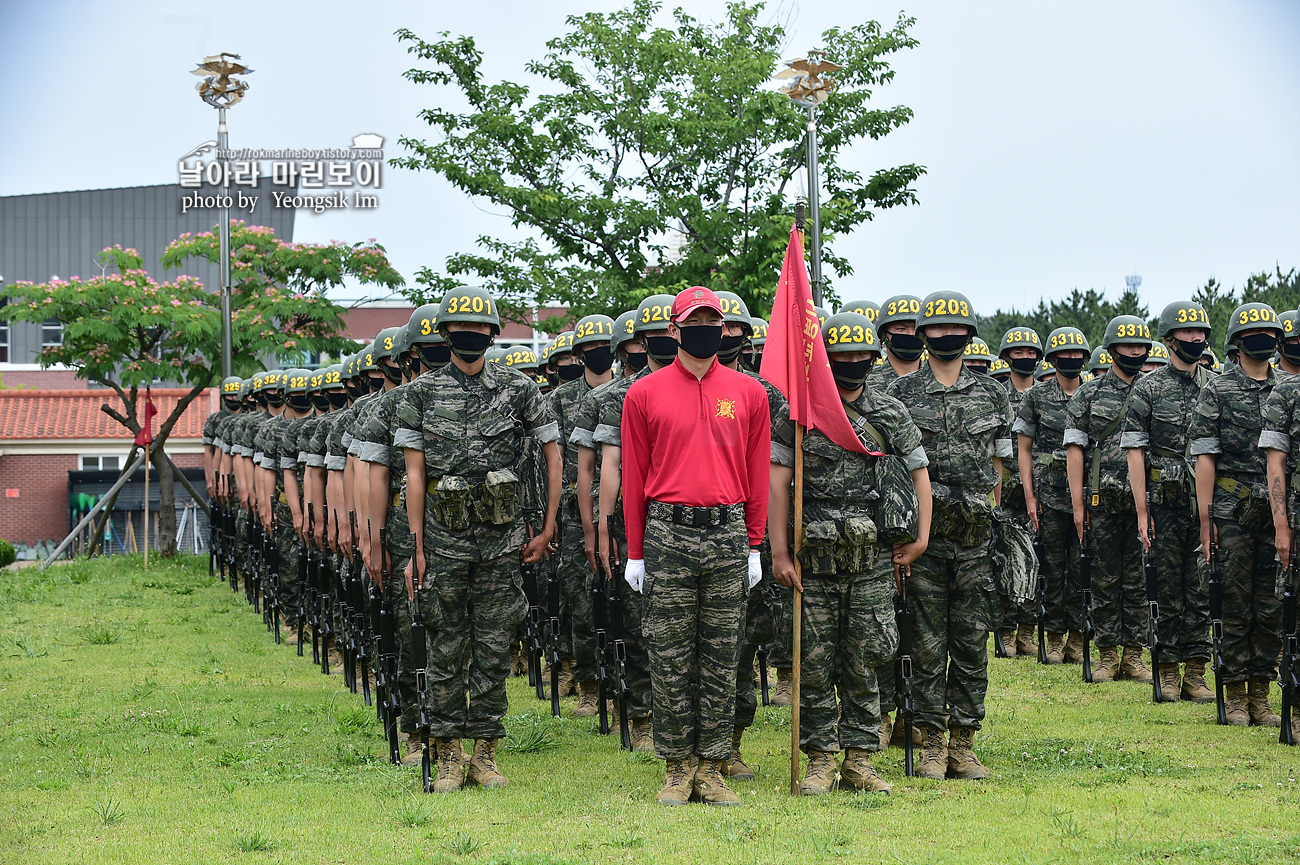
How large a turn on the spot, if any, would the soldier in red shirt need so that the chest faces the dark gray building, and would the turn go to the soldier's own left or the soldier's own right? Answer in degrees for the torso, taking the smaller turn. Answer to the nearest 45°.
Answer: approximately 135° to the soldier's own right

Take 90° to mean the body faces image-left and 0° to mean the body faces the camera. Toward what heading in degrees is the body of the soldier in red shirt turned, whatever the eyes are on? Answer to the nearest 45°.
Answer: approximately 0°

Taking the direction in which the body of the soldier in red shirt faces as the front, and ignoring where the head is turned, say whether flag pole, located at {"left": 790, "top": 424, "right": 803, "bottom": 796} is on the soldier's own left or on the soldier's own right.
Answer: on the soldier's own left

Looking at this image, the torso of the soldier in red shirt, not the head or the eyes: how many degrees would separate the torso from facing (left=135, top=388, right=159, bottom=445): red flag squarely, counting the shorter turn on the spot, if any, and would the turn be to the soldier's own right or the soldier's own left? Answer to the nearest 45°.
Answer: approximately 135° to the soldier's own right
